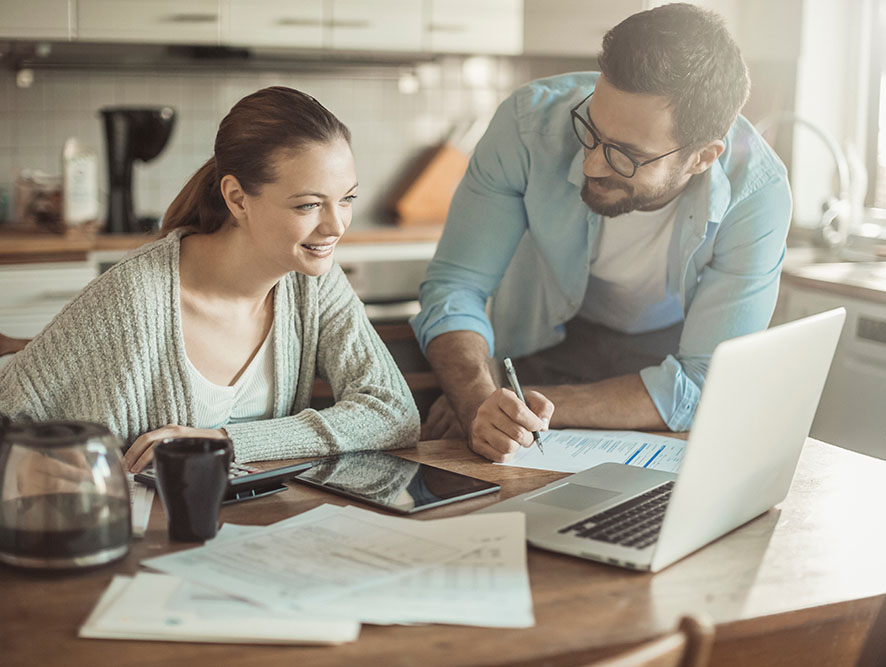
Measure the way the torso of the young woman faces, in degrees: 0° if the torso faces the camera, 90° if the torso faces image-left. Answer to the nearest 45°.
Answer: approximately 315°

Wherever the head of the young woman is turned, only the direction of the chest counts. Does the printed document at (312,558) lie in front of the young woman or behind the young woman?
in front

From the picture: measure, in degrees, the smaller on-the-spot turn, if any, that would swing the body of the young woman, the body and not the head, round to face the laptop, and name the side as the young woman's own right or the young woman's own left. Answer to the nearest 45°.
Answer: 0° — they already face it

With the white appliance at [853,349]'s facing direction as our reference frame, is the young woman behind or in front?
in front

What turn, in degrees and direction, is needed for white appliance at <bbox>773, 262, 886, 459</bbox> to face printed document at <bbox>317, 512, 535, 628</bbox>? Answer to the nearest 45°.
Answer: approximately 45° to its left

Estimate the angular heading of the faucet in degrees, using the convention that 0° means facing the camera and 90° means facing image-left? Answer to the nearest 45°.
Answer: approximately 90°

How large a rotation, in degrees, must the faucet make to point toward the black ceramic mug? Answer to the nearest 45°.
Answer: approximately 90° to its left
